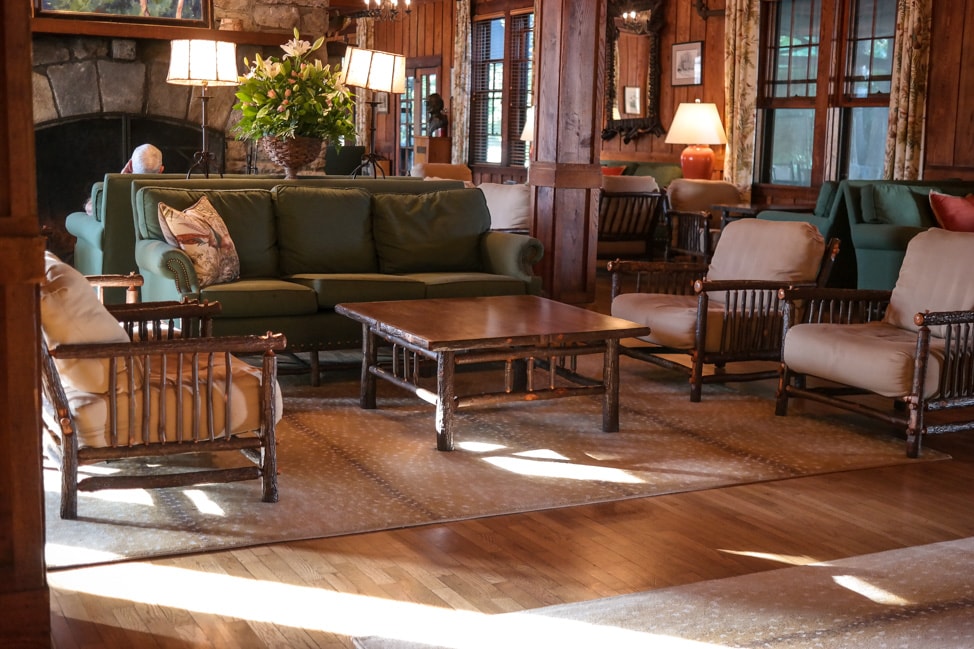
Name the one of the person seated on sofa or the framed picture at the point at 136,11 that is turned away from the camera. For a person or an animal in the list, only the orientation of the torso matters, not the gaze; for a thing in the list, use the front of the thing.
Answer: the person seated on sofa

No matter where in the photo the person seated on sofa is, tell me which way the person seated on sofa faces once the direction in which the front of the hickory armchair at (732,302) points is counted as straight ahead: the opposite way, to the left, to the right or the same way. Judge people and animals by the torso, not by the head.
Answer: to the right

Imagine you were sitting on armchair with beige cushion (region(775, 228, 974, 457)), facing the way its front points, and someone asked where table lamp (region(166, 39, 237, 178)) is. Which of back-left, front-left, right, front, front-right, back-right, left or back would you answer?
front-right

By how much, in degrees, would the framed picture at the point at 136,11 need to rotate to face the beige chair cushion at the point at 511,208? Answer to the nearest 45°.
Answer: approximately 45° to its left

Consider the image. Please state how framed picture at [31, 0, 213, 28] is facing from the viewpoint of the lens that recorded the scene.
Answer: facing the viewer

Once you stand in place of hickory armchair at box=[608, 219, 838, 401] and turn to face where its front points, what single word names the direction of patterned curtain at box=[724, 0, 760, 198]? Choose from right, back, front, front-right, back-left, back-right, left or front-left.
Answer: back-right

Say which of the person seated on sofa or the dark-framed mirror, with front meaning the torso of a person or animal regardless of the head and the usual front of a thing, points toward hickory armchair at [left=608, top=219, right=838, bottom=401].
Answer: the dark-framed mirror

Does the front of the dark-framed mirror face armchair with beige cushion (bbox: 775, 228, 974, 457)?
yes

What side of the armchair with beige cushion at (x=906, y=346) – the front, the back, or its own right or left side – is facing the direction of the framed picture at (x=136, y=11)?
right

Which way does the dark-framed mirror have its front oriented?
toward the camera

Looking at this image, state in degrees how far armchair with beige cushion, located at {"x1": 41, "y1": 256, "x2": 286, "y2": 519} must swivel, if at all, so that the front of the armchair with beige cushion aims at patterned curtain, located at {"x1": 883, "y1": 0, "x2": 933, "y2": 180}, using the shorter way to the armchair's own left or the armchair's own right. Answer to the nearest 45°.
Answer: approximately 45° to the armchair's own left

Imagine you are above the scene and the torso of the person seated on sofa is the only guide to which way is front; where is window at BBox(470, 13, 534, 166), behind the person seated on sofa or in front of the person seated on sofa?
in front

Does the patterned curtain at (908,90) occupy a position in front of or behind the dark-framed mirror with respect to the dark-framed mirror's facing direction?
in front

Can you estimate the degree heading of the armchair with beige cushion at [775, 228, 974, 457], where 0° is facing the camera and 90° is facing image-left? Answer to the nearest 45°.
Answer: approximately 45°

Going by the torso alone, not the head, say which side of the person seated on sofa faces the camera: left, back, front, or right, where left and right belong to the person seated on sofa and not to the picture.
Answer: back

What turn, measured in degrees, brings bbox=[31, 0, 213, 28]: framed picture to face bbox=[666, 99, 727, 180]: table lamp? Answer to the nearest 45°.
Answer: approximately 90° to its left

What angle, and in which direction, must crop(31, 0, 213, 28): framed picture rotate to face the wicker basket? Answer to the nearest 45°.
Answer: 0° — it already faces it

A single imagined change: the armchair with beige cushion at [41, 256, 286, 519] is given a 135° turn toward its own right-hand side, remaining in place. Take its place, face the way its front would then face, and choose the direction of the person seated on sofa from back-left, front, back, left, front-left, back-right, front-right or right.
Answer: back-right

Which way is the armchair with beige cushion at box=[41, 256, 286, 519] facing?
to the viewer's right

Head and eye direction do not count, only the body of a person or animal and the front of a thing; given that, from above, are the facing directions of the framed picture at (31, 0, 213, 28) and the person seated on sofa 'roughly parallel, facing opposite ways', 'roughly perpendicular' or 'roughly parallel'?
roughly parallel, facing opposite ways
